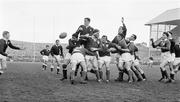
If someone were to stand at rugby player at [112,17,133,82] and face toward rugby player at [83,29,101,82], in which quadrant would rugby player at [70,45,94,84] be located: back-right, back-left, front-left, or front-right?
front-left

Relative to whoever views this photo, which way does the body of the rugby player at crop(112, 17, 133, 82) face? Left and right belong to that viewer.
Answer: facing the viewer and to the left of the viewer

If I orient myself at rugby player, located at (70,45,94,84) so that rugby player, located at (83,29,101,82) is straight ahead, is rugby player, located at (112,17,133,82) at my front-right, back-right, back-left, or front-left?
front-right

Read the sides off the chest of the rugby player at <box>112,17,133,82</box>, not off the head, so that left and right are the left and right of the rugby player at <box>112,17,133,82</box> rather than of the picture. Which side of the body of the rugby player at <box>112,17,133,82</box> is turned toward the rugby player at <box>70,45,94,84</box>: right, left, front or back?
front

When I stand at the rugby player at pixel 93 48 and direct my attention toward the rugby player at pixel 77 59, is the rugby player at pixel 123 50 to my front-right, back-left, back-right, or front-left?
back-left

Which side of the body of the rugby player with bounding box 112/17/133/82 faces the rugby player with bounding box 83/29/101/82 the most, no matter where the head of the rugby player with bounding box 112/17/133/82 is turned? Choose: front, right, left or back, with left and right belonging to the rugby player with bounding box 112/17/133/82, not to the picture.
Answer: front

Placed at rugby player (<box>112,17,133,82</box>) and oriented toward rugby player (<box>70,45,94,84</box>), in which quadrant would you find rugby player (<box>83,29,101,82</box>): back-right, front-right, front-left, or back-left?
front-right

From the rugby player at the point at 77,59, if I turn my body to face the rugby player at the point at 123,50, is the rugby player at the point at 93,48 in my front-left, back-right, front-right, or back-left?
front-left
